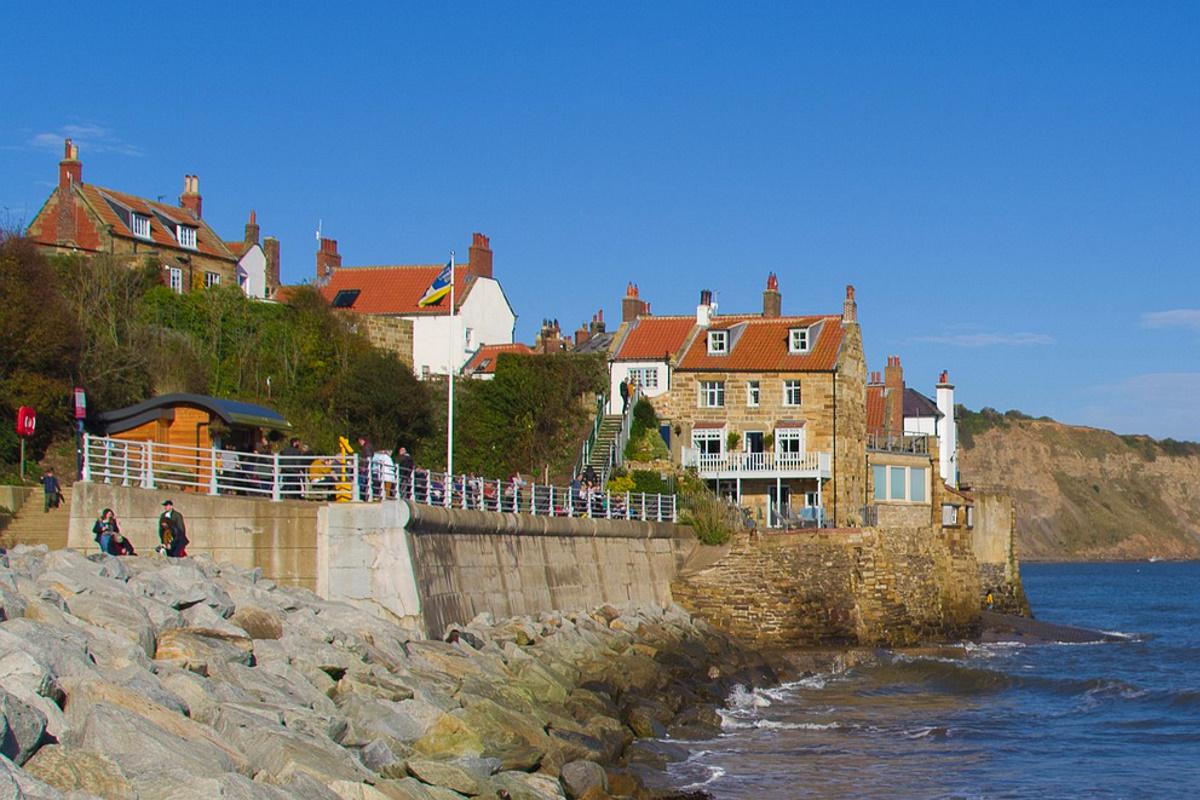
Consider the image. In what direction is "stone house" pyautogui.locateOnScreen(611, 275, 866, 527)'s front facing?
toward the camera

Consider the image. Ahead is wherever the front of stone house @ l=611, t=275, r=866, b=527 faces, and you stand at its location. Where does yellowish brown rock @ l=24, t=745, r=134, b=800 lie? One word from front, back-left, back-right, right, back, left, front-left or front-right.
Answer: front

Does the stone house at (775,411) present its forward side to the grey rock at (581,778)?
yes

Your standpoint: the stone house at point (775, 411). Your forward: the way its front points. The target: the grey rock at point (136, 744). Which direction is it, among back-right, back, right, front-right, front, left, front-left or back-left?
front

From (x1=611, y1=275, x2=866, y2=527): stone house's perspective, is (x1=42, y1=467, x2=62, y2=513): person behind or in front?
in front

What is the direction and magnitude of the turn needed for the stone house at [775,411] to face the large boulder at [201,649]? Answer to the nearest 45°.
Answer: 0° — it already faces it

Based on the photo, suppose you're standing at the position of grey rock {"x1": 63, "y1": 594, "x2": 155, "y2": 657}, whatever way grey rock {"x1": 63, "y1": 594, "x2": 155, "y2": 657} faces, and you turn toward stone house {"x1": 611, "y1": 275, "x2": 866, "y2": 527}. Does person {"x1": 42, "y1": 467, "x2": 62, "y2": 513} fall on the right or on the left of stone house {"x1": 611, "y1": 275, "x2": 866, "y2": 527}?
left

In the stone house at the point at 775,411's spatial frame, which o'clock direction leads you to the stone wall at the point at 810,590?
The stone wall is roughly at 12 o'clock from the stone house.

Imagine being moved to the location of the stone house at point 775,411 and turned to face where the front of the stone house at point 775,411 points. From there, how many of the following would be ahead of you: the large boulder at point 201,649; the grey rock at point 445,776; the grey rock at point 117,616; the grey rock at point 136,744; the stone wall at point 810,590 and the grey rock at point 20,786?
6

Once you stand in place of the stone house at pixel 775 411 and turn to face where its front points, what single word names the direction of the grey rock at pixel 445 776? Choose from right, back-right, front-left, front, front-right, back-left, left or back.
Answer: front

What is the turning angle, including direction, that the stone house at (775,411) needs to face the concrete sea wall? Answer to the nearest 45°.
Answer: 0° — it already faces it

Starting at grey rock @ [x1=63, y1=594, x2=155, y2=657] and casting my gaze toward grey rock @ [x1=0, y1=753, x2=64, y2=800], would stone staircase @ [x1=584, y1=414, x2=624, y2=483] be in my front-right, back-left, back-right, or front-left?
back-left

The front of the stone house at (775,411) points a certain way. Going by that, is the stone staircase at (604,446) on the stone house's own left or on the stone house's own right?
on the stone house's own right

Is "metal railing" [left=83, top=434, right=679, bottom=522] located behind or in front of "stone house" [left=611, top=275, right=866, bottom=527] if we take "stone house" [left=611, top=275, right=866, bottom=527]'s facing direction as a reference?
in front
